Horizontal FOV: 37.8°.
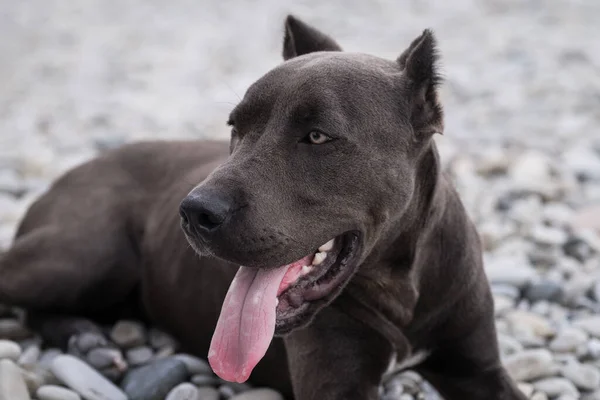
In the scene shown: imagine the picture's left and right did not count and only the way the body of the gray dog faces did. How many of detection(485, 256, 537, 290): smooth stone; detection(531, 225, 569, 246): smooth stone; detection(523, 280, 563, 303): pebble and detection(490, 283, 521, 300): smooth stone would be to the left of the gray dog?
4

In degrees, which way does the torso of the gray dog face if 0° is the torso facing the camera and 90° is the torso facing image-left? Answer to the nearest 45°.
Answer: approximately 315°

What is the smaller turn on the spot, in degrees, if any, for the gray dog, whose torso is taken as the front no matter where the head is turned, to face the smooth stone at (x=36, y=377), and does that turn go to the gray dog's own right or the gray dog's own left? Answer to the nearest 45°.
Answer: approximately 135° to the gray dog's own right

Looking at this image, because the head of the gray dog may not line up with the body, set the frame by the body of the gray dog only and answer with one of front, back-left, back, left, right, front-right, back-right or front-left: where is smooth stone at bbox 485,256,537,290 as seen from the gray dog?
left

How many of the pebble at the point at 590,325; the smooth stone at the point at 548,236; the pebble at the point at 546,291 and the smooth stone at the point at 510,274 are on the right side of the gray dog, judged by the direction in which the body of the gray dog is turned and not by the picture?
0

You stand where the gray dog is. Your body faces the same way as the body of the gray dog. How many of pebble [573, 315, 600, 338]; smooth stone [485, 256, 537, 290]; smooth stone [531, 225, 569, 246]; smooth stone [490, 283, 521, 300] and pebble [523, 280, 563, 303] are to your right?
0

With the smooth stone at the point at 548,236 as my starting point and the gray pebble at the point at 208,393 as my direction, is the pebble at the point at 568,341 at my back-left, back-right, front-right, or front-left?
front-left

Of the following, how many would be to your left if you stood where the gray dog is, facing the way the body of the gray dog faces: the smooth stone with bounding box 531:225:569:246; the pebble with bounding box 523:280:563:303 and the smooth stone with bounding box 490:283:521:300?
3

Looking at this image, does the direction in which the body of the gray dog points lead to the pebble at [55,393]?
no

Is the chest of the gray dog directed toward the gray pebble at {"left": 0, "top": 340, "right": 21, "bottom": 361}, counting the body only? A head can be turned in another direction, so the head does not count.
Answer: no

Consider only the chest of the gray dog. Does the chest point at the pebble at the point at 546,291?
no

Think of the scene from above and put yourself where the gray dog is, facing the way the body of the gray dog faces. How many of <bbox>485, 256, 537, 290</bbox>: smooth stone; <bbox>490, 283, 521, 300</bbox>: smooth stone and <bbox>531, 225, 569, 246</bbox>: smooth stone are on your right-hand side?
0

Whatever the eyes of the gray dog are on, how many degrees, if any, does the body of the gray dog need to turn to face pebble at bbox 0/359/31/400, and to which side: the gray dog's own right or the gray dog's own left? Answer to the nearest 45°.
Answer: approximately 135° to the gray dog's own right

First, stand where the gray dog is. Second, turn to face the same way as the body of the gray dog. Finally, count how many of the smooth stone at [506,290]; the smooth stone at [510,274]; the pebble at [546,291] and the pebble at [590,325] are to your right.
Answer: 0

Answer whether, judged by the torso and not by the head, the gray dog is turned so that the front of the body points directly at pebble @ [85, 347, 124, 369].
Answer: no
